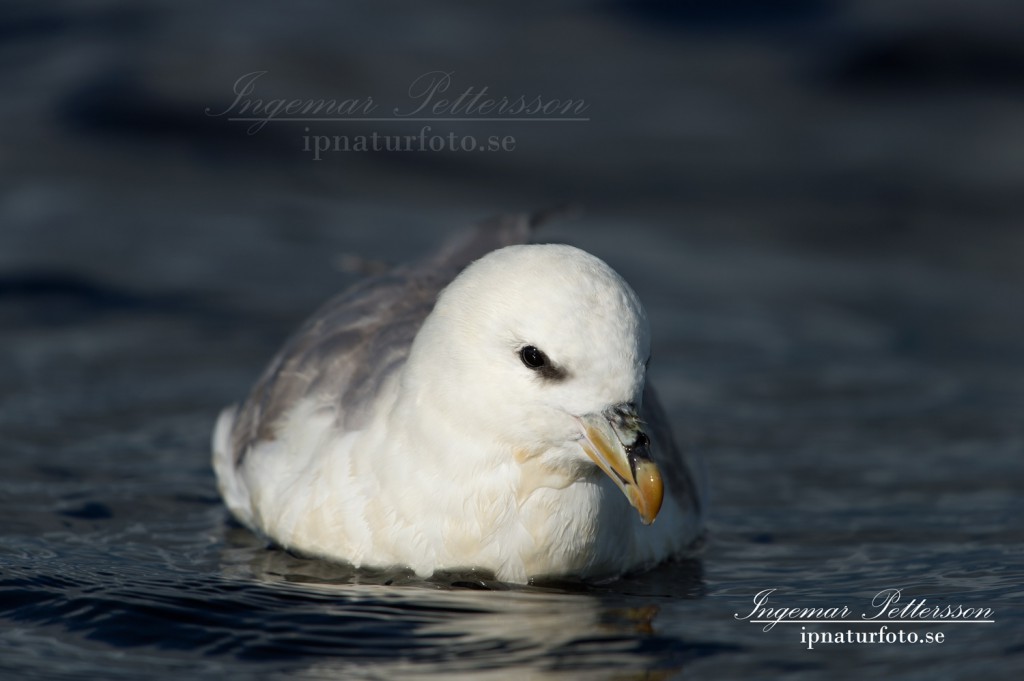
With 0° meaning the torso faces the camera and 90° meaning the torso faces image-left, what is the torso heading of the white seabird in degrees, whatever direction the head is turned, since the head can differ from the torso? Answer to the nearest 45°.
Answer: approximately 315°
